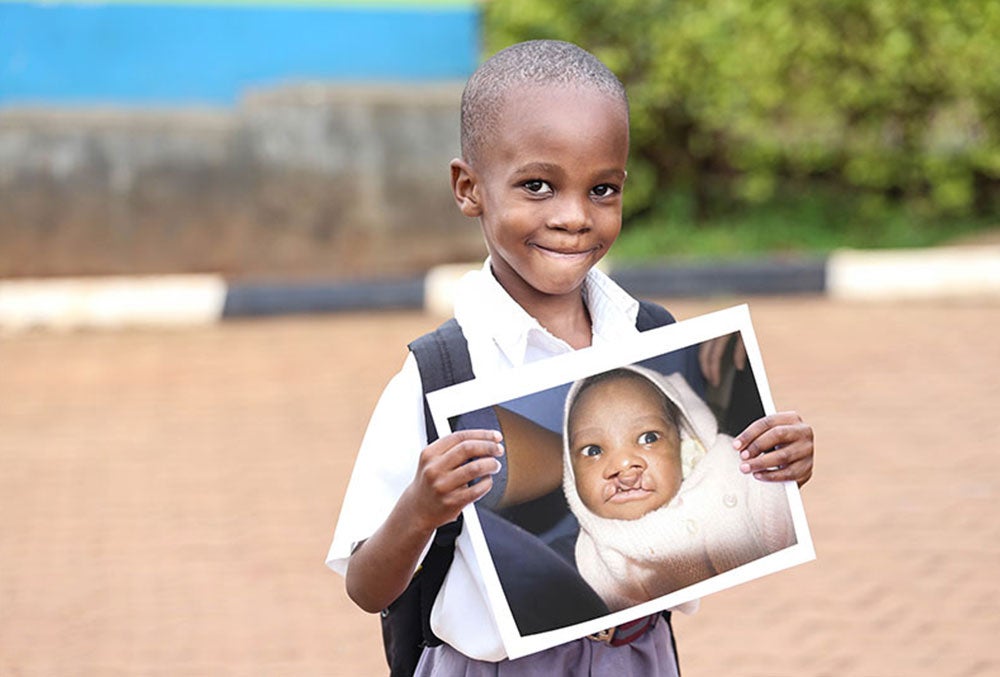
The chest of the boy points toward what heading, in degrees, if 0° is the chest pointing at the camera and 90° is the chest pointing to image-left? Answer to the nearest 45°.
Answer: approximately 315°
